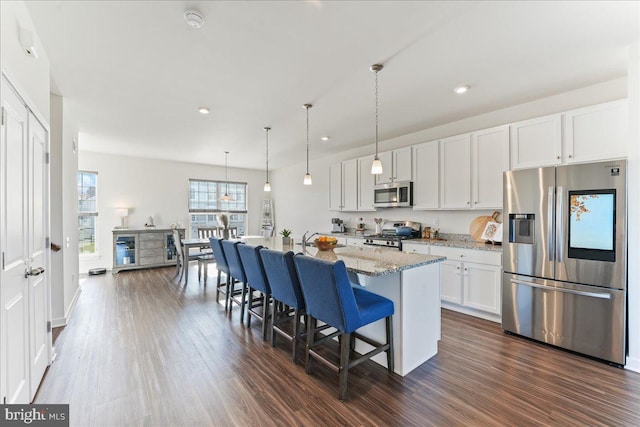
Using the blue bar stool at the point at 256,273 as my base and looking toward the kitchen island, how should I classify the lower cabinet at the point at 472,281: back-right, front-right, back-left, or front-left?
front-left

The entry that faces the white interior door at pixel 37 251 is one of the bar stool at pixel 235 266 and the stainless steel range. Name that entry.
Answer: the stainless steel range

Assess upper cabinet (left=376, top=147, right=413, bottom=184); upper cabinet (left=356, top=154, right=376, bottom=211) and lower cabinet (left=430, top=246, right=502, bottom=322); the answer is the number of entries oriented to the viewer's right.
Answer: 0

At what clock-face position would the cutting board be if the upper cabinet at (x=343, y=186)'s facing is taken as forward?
The cutting board is roughly at 9 o'clock from the upper cabinet.

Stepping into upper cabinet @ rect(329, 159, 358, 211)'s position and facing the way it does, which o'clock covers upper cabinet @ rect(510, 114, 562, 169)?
upper cabinet @ rect(510, 114, 562, 169) is roughly at 9 o'clock from upper cabinet @ rect(329, 159, 358, 211).

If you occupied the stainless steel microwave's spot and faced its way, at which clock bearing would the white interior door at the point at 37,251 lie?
The white interior door is roughly at 12 o'clock from the stainless steel microwave.

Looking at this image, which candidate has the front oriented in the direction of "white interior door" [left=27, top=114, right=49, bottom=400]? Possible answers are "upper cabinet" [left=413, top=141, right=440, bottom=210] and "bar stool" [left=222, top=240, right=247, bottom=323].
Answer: the upper cabinet

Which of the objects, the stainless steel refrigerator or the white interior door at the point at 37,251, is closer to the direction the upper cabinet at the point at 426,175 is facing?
the white interior door

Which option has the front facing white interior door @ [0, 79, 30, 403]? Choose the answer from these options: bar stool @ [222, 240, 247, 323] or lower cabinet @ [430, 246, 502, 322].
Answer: the lower cabinet

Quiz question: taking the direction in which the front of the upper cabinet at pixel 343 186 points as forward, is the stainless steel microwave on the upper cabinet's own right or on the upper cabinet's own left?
on the upper cabinet's own left

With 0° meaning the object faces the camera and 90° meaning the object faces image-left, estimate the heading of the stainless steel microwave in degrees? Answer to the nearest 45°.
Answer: approximately 45°

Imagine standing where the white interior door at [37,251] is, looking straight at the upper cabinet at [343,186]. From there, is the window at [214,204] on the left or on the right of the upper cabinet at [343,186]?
left

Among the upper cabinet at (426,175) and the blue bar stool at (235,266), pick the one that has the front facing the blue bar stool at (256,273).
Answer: the upper cabinet

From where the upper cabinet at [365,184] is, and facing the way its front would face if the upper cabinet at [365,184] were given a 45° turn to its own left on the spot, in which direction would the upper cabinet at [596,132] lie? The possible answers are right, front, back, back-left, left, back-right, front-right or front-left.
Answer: front-left

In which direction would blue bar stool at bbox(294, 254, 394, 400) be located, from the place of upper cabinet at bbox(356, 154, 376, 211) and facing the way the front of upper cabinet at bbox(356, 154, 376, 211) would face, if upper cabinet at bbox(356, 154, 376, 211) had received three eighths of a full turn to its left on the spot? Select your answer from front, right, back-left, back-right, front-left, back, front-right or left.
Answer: right

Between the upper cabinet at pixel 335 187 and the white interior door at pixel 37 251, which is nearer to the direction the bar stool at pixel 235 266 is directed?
the upper cabinet

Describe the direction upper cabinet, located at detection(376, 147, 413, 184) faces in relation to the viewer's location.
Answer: facing the viewer and to the left of the viewer

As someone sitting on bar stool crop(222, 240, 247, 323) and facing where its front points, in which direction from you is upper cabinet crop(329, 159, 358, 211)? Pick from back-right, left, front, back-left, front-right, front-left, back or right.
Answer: front

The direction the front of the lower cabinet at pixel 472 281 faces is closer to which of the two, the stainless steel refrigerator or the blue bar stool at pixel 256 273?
the blue bar stool
